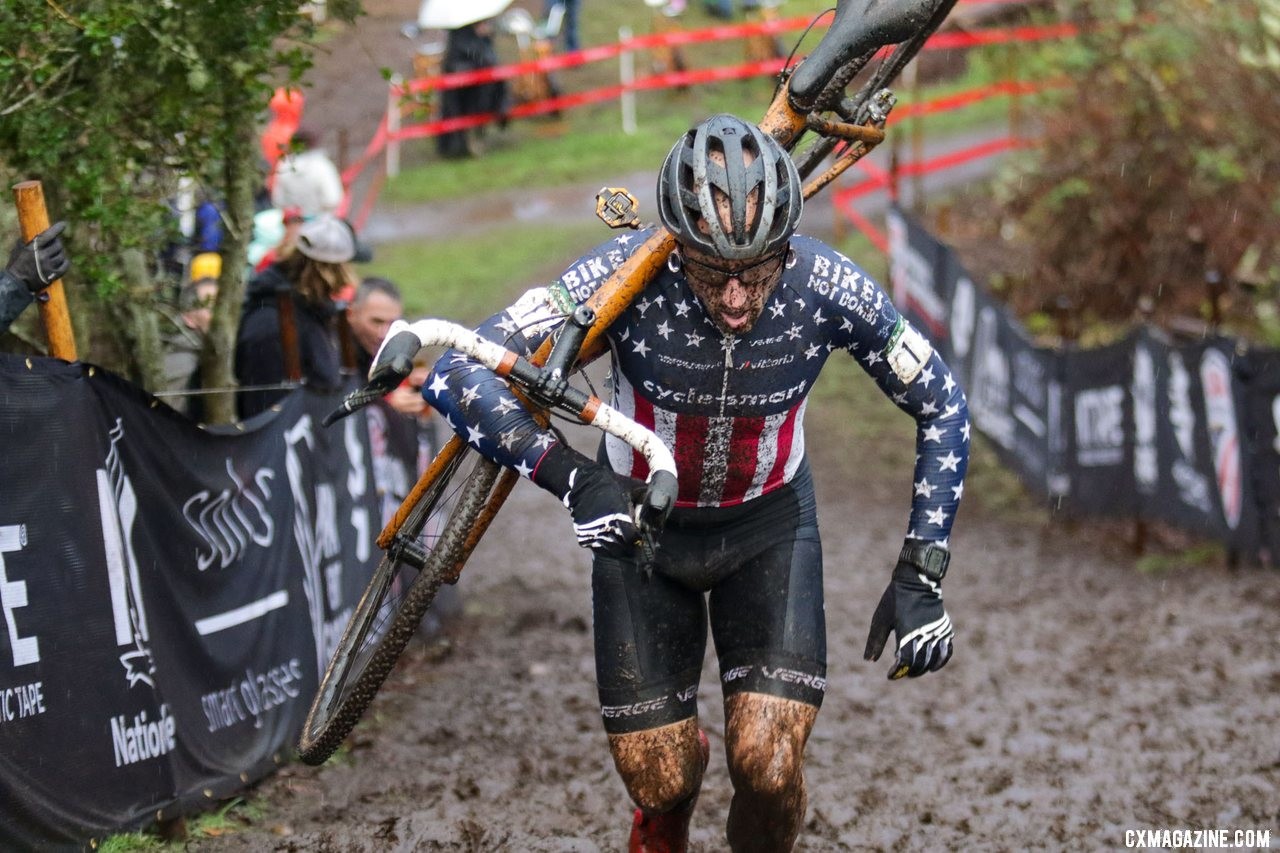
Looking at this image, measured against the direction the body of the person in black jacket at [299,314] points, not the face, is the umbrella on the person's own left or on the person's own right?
on the person's own left

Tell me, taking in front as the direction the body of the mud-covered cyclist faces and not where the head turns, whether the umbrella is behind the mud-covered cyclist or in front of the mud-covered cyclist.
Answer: behind

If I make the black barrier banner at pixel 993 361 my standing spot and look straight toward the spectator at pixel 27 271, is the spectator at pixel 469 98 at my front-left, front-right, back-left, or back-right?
back-right

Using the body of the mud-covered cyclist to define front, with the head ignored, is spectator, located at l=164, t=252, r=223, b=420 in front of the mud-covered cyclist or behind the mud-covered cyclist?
behind

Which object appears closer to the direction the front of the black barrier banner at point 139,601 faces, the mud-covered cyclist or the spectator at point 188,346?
the mud-covered cyclist

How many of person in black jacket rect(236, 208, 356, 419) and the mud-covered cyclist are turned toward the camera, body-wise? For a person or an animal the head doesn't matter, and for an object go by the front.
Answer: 1

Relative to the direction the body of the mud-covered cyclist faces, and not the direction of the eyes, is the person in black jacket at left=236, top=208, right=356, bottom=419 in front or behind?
behind

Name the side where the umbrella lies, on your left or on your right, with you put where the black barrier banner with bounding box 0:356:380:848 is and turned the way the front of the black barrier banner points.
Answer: on your left

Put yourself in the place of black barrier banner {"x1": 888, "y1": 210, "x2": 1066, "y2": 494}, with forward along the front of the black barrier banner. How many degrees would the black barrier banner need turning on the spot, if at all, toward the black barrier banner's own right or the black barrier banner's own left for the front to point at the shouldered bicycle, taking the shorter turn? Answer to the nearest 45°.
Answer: approximately 45° to the black barrier banner's own left

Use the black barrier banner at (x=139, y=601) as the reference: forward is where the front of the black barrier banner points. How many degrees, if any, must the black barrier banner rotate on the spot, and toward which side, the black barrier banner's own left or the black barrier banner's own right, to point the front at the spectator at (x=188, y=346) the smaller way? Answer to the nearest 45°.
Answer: approximately 135° to the black barrier banner's own left

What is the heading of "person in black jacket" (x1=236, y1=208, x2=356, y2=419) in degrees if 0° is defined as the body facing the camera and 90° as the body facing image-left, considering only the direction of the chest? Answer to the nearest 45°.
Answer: approximately 270°
